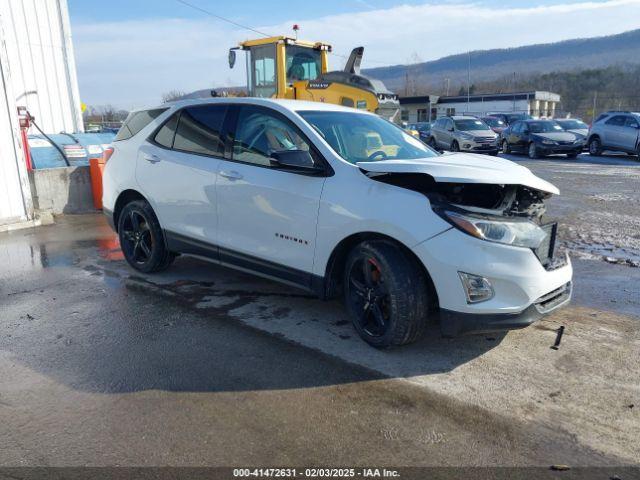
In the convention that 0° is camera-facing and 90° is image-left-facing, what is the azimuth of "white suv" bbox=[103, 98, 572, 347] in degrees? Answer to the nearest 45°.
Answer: approximately 315°

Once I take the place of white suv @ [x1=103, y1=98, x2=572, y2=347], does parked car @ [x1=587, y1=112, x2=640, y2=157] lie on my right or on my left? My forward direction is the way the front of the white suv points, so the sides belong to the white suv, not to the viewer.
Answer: on my left

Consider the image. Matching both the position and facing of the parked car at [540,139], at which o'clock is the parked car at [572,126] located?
the parked car at [572,126] is roughly at 8 o'clock from the parked car at [540,139].

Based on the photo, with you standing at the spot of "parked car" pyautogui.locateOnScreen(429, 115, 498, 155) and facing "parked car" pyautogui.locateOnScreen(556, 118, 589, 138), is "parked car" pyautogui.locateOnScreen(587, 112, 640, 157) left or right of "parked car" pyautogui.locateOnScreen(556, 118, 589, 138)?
right

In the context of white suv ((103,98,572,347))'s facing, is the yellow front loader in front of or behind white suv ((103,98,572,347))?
behind

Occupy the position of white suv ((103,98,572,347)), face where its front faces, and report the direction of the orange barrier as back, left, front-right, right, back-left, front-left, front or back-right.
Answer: back

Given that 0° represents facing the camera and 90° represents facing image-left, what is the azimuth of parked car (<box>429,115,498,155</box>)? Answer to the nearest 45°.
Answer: approximately 315°
